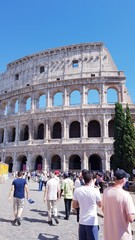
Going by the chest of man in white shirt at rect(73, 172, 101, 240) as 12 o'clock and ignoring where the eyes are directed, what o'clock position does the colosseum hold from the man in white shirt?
The colosseum is roughly at 12 o'clock from the man in white shirt.

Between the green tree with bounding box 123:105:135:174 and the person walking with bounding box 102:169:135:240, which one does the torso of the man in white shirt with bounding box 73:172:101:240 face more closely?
the green tree

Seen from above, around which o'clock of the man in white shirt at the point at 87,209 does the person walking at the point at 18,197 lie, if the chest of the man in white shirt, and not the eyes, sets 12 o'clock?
The person walking is roughly at 11 o'clock from the man in white shirt.

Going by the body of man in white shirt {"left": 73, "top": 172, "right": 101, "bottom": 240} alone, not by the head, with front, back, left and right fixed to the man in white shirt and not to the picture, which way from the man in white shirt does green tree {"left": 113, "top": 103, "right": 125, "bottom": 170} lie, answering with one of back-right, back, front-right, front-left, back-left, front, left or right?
front

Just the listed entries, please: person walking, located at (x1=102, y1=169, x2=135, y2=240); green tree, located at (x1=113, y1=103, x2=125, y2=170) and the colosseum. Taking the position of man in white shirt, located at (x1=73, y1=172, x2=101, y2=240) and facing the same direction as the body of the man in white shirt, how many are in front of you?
2

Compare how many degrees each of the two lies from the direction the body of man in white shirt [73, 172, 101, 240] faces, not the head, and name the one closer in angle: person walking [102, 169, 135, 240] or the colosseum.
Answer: the colosseum

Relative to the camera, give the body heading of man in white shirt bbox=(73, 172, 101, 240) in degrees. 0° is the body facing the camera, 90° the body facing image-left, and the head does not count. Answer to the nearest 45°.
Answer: approximately 180°

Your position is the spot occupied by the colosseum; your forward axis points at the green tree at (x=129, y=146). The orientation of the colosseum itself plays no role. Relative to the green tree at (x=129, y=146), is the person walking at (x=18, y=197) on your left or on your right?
right
